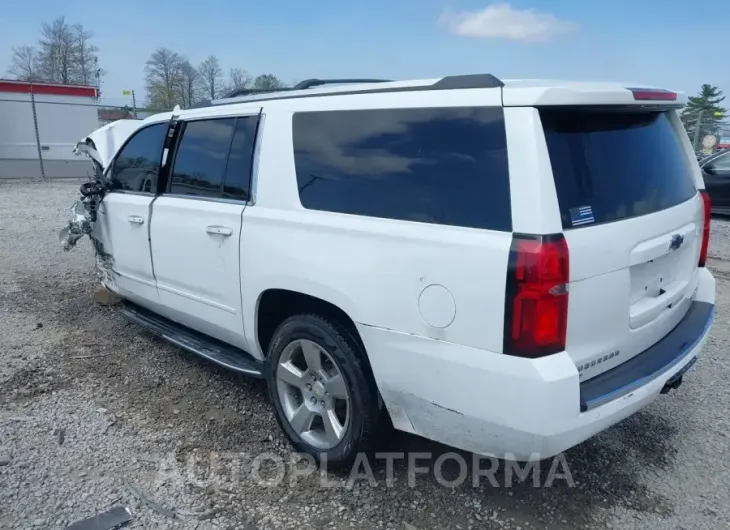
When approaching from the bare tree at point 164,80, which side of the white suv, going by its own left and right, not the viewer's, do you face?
front

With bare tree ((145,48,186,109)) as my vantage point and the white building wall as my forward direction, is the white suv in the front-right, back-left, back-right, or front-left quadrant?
front-left

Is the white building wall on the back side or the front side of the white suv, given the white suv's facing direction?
on the front side

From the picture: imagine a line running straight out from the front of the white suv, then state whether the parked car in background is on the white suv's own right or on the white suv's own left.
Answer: on the white suv's own right

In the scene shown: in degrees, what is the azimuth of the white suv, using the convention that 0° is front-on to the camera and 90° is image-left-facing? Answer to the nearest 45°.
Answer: approximately 135°

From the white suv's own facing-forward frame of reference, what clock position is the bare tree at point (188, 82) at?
The bare tree is roughly at 1 o'clock from the white suv.

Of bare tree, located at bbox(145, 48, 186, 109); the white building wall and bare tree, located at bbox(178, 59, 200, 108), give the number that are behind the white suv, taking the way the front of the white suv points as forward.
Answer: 0

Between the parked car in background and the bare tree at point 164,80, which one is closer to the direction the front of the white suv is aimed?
the bare tree
